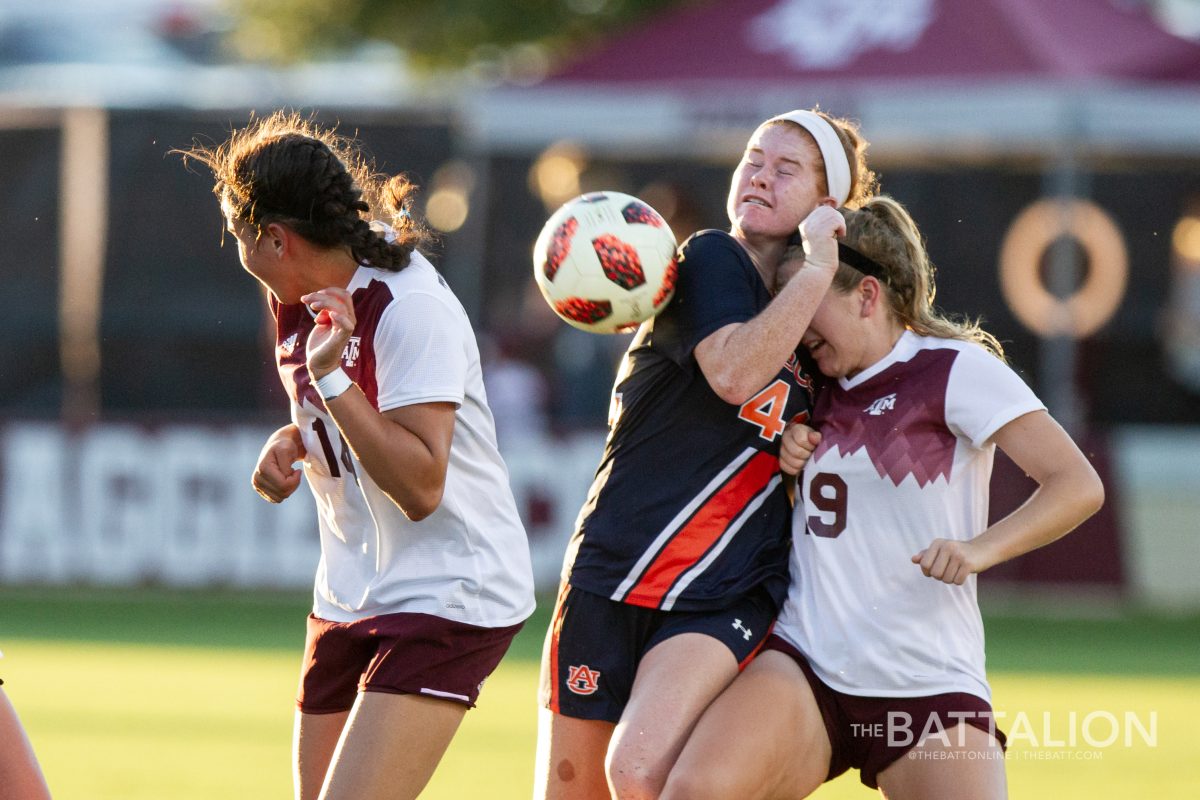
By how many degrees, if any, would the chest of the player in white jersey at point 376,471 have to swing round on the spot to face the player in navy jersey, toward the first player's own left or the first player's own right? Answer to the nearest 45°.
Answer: approximately 135° to the first player's own left

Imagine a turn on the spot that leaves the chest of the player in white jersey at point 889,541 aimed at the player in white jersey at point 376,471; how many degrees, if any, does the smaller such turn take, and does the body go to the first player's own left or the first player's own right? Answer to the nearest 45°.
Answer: approximately 45° to the first player's own right

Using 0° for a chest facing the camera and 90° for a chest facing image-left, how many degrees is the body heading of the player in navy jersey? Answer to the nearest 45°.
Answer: approximately 315°

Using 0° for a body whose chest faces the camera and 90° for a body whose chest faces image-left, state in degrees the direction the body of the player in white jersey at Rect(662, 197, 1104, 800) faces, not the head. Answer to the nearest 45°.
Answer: approximately 45°

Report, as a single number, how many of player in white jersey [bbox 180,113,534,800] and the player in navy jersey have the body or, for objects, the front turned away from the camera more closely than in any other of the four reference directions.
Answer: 0

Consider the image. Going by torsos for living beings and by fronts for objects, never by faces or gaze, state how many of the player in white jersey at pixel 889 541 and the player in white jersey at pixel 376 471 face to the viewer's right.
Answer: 0

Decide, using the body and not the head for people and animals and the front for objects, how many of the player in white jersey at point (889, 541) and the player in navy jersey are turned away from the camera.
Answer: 0

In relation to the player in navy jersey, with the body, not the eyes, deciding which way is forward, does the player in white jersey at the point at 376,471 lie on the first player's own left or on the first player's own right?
on the first player's own right

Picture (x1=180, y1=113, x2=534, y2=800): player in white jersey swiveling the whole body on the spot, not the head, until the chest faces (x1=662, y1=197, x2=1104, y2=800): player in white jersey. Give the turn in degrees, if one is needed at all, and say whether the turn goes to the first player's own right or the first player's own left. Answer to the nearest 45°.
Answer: approximately 135° to the first player's own left

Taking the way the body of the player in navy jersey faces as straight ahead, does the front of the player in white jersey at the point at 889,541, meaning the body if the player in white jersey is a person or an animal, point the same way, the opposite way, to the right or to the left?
to the right

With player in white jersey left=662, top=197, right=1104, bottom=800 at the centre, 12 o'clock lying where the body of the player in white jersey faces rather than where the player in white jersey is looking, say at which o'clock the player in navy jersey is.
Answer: The player in navy jersey is roughly at 2 o'clock from the player in white jersey.

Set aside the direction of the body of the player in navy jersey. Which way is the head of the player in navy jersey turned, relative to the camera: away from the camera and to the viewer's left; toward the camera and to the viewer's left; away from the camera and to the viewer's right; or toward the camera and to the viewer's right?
toward the camera and to the viewer's left

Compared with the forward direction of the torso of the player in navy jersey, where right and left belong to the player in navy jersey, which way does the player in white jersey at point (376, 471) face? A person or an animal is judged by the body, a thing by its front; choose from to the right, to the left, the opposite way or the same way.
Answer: to the right
